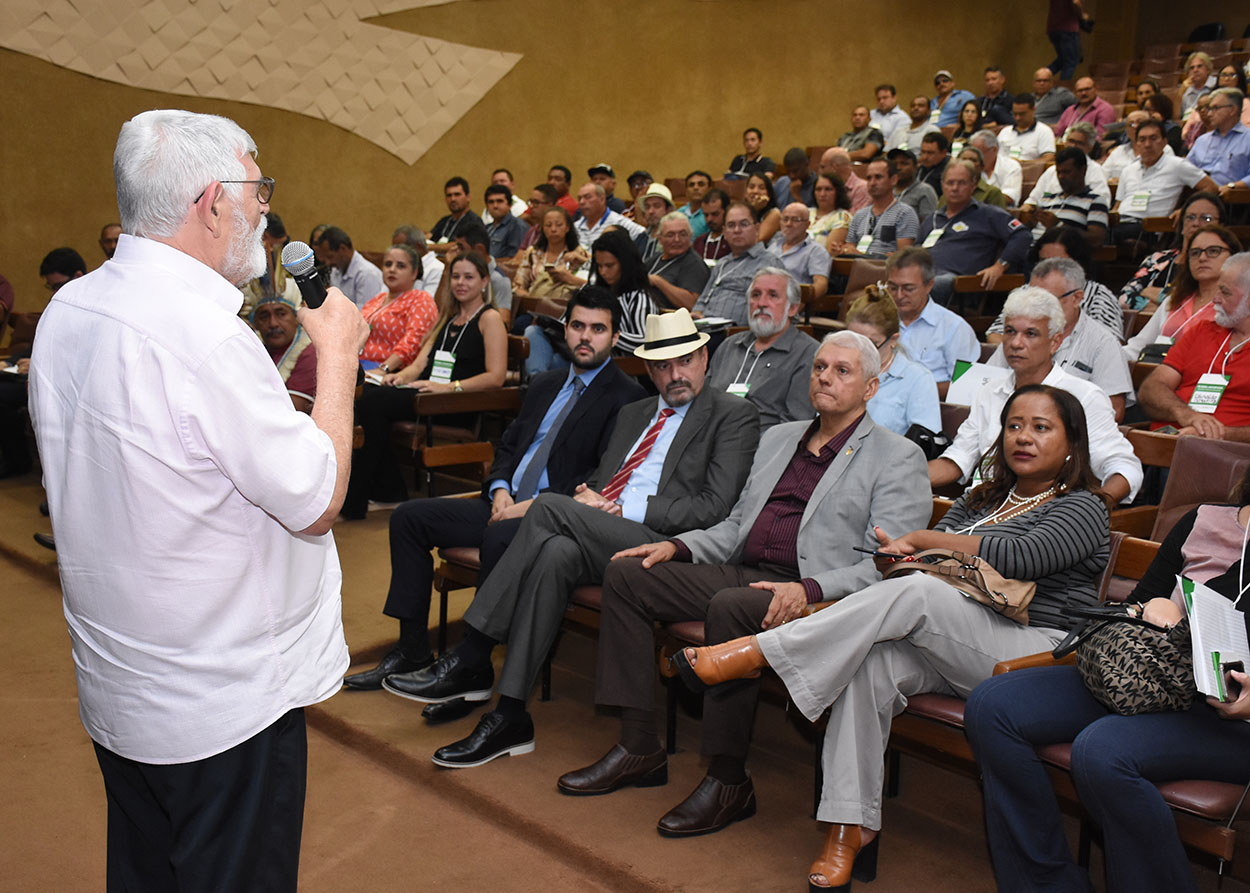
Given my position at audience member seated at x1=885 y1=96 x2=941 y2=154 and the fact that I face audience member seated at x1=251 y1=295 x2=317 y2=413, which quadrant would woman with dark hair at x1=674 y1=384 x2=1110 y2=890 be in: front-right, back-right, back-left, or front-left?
front-left

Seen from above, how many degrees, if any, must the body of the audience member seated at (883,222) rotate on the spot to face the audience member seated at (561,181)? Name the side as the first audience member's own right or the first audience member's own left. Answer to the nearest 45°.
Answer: approximately 90° to the first audience member's own right

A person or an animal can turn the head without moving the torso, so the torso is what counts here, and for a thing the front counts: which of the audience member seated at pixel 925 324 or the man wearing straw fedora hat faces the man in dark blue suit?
the audience member seated

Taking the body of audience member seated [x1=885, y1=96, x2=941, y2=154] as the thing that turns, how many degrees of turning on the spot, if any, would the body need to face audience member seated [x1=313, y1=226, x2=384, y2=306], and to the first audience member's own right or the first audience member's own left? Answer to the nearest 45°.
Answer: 0° — they already face them

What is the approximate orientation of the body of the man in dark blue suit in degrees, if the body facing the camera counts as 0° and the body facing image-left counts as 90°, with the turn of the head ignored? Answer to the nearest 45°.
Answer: approximately 45°

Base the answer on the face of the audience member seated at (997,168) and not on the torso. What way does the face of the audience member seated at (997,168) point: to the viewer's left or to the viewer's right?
to the viewer's left

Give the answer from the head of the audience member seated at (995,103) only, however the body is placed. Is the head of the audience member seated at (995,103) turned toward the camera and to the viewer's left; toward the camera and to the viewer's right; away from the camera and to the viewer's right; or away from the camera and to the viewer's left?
toward the camera and to the viewer's left

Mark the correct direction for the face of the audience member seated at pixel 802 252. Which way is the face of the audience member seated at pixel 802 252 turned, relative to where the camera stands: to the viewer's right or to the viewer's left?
to the viewer's left

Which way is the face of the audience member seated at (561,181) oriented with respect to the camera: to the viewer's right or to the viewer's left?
to the viewer's left

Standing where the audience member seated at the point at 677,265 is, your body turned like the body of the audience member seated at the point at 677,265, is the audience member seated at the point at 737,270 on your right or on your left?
on your left

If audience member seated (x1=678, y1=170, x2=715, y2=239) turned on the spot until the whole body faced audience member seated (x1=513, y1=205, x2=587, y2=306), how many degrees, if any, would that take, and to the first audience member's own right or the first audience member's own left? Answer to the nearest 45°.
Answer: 0° — they already face them

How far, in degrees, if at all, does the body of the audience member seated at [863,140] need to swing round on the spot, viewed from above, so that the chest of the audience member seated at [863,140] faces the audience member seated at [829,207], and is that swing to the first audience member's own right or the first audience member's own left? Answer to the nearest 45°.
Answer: approximately 45° to the first audience member's own left

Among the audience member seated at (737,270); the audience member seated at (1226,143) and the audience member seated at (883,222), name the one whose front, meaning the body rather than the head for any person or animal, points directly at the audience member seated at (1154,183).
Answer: the audience member seated at (1226,143)

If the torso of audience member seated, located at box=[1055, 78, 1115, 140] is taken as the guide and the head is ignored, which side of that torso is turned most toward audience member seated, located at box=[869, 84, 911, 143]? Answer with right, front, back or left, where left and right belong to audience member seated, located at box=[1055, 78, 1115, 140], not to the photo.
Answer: right

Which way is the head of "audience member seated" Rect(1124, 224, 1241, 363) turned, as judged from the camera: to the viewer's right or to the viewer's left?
to the viewer's left

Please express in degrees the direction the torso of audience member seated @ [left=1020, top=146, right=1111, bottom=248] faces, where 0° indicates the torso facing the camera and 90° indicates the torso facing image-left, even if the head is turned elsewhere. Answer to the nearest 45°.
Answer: approximately 45°

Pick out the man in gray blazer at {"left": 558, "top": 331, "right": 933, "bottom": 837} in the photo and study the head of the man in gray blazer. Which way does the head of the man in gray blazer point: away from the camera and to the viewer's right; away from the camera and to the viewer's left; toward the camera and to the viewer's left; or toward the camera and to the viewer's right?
toward the camera and to the viewer's left

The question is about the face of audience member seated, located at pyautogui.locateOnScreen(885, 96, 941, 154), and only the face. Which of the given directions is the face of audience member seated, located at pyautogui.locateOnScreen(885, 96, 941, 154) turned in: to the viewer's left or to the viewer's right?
to the viewer's left

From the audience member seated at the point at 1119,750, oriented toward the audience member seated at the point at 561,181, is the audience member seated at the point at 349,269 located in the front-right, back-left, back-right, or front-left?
front-left

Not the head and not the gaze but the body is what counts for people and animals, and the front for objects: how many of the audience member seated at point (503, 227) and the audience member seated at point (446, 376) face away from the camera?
0
